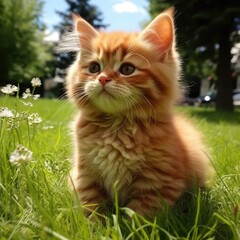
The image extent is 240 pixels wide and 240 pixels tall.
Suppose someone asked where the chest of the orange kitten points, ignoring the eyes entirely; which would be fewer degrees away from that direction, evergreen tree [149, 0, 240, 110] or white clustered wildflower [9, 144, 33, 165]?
the white clustered wildflower

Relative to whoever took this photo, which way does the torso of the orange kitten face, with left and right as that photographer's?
facing the viewer and to the left of the viewer

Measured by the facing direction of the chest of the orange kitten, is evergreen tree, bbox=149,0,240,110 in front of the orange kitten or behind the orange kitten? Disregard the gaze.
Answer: behind

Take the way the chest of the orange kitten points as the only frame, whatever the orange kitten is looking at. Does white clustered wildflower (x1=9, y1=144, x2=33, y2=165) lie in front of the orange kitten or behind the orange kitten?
in front
